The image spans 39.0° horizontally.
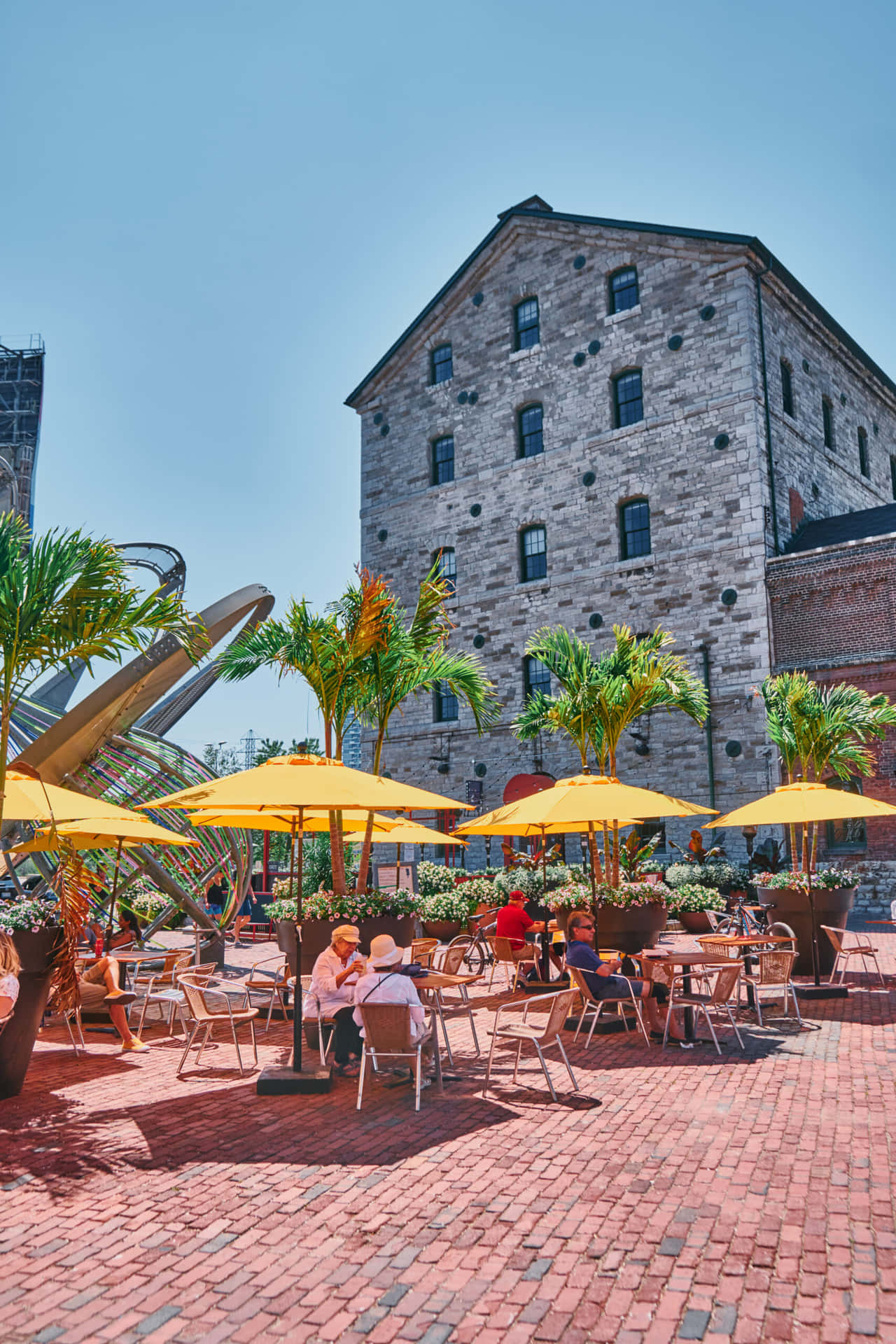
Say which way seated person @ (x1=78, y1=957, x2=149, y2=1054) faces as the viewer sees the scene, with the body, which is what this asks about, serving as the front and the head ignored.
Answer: to the viewer's right

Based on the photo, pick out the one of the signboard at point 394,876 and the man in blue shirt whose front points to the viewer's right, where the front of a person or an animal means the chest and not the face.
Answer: the man in blue shirt

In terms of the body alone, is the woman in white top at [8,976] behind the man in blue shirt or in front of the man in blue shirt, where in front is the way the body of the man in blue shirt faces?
behind

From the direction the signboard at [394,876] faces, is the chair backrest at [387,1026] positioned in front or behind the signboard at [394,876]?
in front

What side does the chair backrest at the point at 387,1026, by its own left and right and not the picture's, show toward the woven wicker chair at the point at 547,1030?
right

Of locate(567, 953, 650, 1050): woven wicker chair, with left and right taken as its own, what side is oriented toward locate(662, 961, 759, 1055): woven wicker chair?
front

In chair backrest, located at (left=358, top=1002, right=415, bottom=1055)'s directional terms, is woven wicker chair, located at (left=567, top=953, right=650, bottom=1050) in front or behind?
in front

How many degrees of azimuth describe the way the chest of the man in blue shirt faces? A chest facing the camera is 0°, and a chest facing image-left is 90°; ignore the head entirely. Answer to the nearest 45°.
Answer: approximately 270°

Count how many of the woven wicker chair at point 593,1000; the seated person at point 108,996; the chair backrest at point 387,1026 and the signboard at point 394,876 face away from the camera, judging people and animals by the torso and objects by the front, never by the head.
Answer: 1

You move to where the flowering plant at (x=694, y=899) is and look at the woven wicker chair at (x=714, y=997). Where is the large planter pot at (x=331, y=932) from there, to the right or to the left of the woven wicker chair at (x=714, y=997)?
right

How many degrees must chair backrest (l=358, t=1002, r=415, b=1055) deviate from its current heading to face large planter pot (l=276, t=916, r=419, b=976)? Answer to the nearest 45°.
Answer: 0° — it already faces it

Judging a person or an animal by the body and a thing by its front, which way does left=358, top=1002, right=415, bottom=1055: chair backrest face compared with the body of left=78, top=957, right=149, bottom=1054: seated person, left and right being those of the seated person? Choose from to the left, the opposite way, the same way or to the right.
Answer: to the left

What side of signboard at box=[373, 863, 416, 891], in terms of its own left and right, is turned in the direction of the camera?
front

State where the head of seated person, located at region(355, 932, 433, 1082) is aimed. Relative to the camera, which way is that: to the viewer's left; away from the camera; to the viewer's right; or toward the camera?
away from the camera
